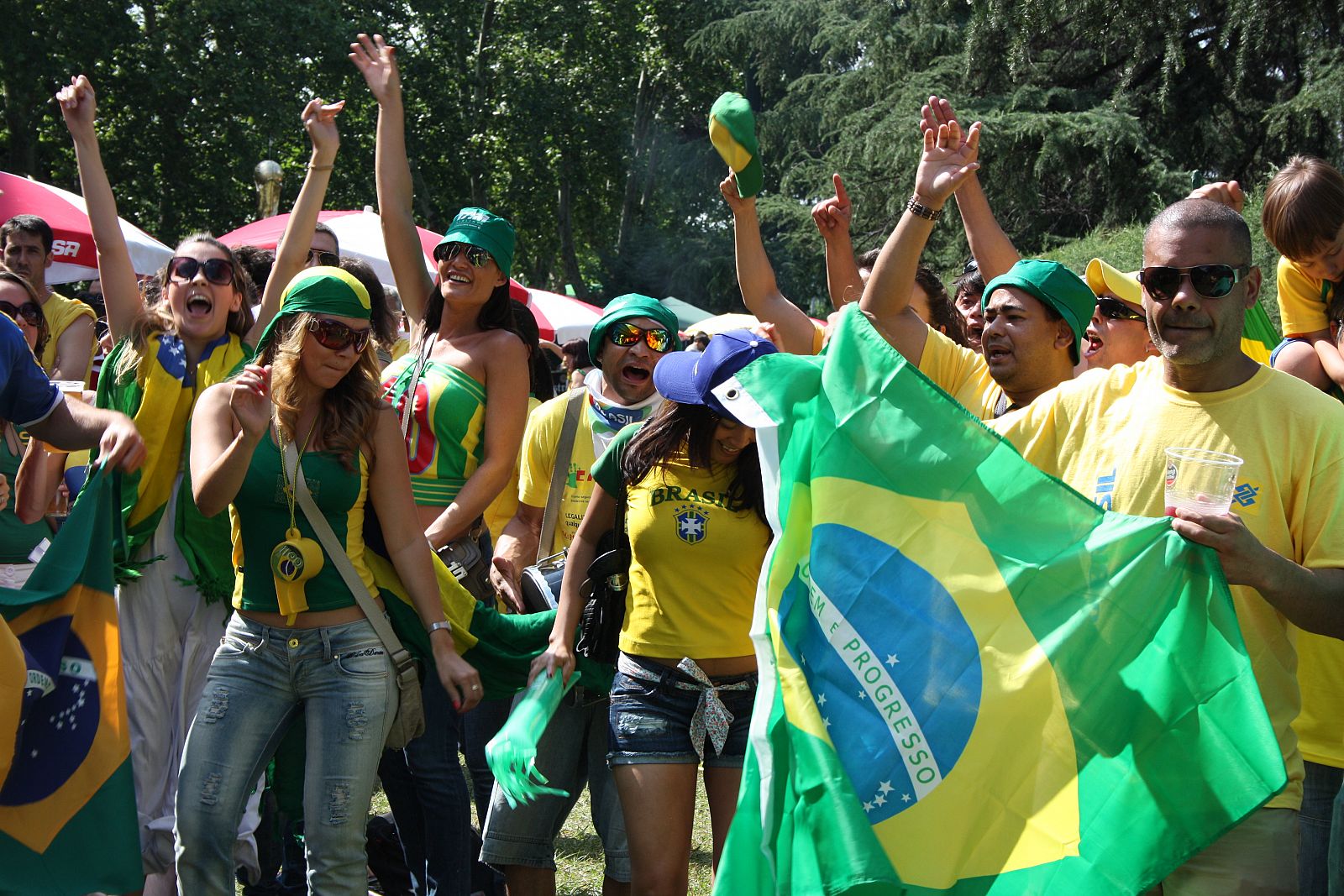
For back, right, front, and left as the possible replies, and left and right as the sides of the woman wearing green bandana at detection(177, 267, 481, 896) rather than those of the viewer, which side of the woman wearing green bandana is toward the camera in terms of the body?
front

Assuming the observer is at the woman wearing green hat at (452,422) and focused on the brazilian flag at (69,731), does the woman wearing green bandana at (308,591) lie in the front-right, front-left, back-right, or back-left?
front-left

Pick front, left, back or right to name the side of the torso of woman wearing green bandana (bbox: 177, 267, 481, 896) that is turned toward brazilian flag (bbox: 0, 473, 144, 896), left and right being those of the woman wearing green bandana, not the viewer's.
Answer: right

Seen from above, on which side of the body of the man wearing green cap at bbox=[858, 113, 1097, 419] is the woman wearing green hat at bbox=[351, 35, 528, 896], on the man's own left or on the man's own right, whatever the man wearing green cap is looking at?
on the man's own right

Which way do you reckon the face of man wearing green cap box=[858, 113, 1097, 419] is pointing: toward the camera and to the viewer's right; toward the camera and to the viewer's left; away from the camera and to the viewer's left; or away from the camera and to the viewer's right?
toward the camera and to the viewer's left

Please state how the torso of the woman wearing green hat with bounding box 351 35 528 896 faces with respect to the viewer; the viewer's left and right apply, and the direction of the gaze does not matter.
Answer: facing the viewer and to the left of the viewer

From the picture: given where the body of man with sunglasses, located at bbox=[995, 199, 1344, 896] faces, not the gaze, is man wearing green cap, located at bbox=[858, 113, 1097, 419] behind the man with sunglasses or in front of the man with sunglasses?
behind

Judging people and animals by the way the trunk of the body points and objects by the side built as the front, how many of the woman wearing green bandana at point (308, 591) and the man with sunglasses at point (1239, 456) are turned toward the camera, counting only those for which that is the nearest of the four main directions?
2

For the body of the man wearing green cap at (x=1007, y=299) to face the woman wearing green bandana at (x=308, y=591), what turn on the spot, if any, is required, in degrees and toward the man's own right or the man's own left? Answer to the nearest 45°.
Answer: approximately 45° to the man's own right

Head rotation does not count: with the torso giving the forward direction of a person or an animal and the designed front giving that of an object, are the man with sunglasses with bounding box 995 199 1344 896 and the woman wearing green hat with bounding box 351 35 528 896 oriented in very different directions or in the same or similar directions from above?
same or similar directions

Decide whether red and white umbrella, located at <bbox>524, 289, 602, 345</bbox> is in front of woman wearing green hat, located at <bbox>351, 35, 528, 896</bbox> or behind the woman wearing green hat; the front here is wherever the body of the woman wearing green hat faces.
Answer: behind

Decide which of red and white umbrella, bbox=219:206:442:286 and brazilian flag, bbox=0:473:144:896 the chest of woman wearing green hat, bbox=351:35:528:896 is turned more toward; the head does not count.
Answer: the brazilian flag

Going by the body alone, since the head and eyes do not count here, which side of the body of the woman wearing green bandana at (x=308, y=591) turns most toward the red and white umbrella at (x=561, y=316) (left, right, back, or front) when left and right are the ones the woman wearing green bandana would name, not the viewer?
back

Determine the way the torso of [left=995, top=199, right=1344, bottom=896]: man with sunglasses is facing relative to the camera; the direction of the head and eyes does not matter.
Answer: toward the camera
